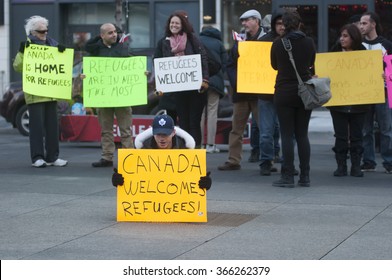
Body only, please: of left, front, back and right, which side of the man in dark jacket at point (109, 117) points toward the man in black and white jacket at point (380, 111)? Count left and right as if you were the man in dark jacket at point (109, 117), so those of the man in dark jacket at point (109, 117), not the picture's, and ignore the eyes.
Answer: left

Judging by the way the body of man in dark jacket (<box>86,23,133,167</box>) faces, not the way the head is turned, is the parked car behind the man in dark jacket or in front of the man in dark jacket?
behind

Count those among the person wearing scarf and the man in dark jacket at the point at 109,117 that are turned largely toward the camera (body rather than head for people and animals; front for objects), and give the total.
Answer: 2

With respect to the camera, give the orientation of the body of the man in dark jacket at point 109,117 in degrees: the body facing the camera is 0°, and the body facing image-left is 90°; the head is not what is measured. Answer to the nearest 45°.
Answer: approximately 0°

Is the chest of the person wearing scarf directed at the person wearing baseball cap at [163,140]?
yes

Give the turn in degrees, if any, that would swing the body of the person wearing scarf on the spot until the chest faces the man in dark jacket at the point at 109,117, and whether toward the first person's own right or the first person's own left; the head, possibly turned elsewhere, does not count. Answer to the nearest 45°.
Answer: approximately 135° to the first person's own right

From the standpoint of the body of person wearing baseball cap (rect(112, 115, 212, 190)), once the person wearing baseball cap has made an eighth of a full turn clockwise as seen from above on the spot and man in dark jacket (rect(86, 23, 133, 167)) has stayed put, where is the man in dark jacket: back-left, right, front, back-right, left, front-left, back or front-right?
back-right

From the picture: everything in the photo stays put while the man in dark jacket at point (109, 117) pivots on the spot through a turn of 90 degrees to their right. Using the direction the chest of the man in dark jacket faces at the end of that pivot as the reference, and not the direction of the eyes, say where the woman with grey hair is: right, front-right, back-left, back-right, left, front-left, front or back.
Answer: front

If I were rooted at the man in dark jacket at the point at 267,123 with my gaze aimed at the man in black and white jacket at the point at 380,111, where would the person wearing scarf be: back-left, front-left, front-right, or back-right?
back-left

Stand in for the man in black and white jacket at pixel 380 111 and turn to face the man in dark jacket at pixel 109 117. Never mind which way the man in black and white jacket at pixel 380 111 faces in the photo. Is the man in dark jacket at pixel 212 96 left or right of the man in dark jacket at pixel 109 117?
right

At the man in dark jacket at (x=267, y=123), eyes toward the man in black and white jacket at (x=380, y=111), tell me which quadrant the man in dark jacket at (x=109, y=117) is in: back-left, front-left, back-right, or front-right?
back-left

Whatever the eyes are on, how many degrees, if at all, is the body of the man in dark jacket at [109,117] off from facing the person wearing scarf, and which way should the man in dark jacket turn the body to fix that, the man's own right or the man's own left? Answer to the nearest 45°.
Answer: approximately 45° to the man's own left
